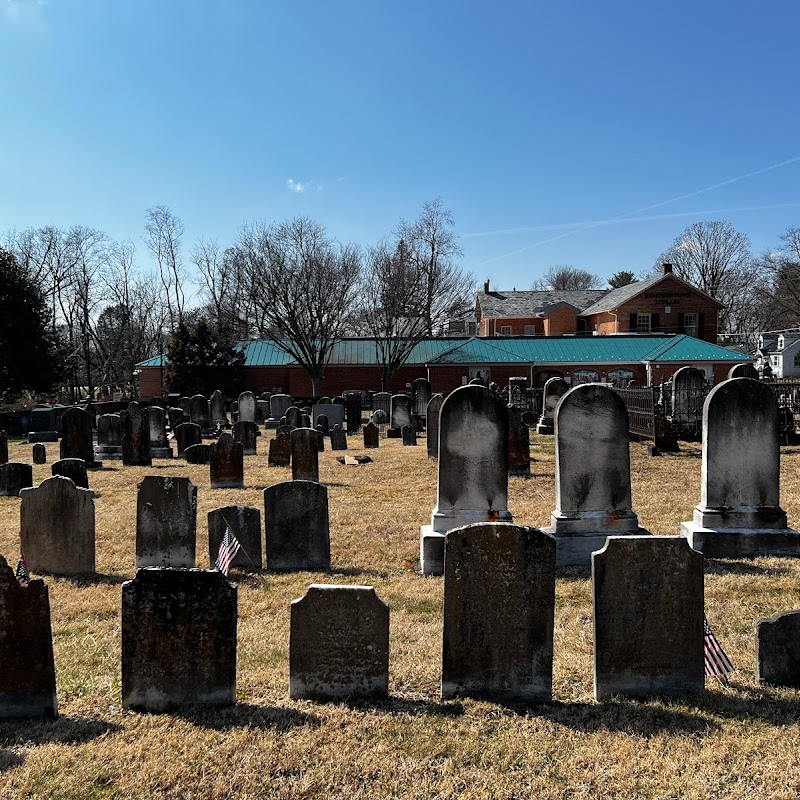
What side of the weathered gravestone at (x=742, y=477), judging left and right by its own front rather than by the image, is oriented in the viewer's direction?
front

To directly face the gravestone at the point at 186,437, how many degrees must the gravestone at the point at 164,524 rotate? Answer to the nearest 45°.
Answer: approximately 180°

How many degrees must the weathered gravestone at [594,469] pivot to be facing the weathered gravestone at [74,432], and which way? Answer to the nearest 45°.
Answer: approximately 135° to its right

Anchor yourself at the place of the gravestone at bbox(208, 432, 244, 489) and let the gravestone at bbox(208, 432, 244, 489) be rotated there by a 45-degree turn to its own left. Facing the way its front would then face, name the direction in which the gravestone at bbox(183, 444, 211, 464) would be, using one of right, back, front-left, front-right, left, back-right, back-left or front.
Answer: back-left

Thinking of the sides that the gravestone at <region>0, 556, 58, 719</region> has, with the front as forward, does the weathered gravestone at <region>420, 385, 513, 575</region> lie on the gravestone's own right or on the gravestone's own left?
on the gravestone's own left

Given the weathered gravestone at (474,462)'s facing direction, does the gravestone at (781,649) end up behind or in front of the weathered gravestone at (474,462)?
in front

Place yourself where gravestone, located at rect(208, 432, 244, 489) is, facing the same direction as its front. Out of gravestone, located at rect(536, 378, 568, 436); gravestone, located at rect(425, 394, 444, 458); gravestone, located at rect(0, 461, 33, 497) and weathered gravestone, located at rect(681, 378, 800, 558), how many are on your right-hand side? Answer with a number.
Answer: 1

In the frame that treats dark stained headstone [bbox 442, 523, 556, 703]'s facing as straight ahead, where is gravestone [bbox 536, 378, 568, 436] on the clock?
The gravestone is roughly at 6 o'clock from the dark stained headstone.

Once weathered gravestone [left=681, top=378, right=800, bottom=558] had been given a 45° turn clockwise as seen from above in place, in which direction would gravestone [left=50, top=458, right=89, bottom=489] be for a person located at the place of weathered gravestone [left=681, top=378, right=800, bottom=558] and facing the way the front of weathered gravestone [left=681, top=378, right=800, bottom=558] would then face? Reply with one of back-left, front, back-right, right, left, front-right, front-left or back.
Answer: front-right
